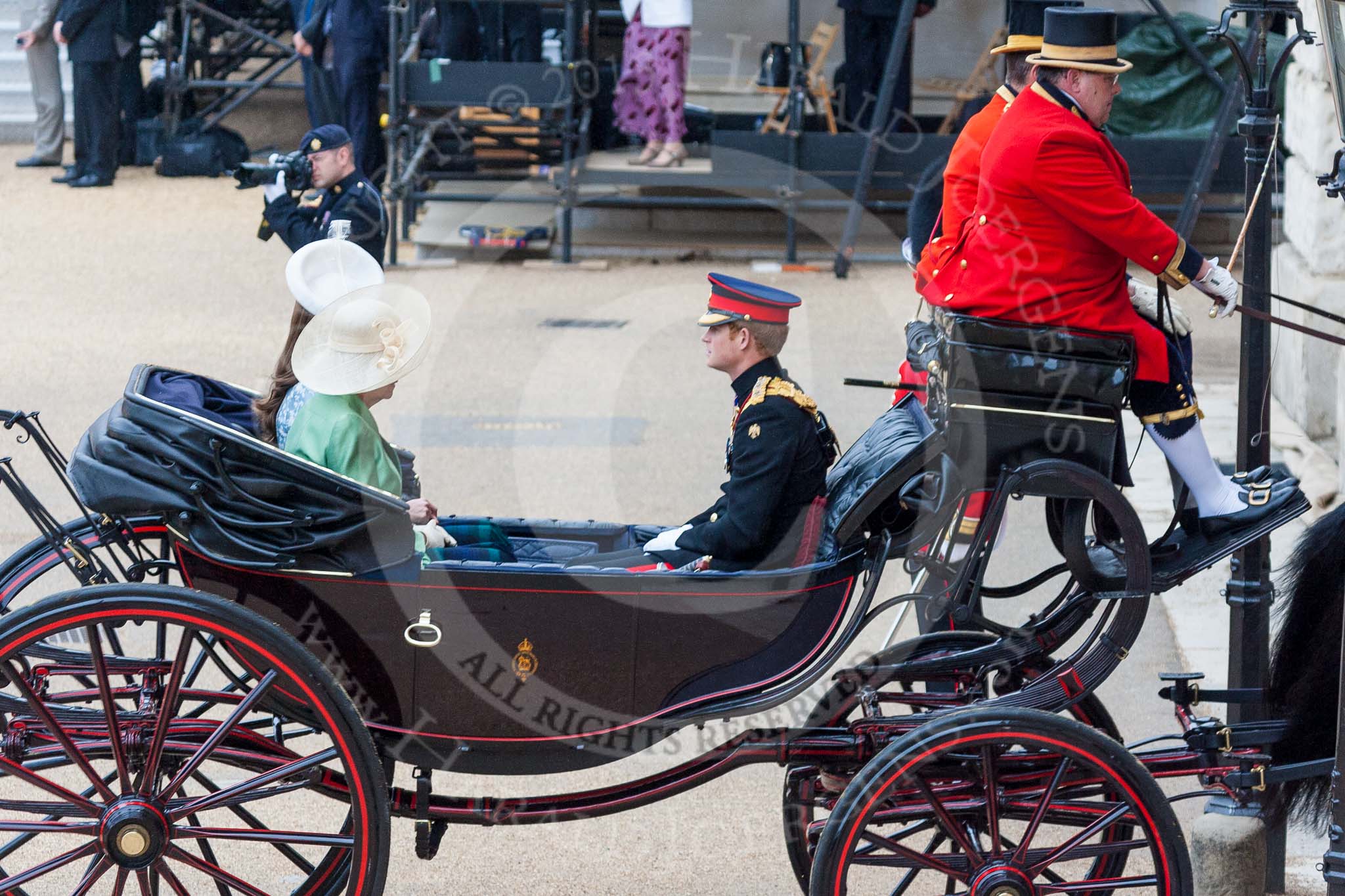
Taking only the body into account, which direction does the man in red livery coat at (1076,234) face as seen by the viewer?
to the viewer's right

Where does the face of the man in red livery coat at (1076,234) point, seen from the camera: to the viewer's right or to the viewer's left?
to the viewer's right

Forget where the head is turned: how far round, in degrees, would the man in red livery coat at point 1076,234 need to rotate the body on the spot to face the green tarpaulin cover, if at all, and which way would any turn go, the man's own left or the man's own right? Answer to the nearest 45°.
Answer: approximately 90° to the man's own left

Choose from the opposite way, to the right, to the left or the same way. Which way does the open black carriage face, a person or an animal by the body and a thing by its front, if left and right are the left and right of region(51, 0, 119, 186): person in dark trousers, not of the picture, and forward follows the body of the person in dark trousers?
the opposite way

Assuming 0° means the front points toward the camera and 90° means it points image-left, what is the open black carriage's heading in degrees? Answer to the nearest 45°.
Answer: approximately 270°

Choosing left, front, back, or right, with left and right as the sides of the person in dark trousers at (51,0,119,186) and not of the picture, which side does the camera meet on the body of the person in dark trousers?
left

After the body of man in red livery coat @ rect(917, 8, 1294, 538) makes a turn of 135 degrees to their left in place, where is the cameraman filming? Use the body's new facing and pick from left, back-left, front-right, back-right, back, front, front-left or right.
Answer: front
